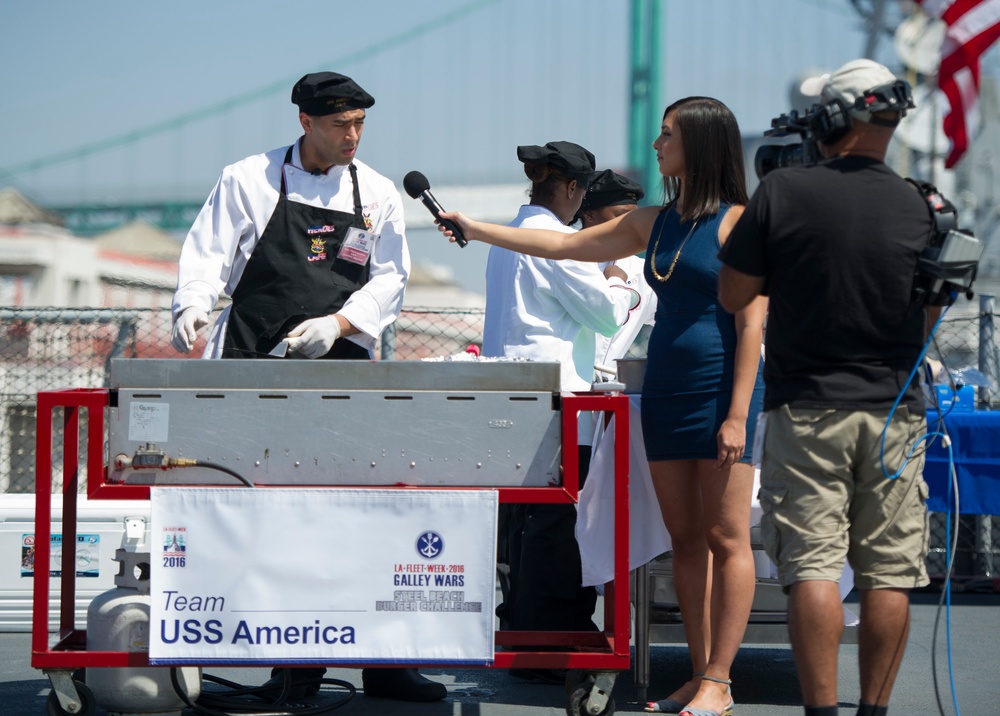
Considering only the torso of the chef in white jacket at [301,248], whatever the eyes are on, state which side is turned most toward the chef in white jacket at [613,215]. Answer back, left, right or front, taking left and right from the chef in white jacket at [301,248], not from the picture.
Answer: left

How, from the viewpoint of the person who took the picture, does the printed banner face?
facing the viewer

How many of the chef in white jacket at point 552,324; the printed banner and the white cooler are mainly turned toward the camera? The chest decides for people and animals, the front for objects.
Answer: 2

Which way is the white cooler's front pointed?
toward the camera

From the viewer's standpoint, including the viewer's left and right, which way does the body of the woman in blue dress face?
facing the viewer and to the left of the viewer

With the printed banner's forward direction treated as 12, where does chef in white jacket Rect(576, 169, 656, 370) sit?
The chef in white jacket is roughly at 7 o'clock from the printed banner.

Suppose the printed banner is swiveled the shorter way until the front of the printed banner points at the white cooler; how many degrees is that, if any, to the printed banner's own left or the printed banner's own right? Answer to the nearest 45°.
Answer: approximately 135° to the printed banner's own right

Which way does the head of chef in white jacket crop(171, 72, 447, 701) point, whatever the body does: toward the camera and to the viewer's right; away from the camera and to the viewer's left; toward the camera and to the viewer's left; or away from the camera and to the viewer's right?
toward the camera and to the viewer's right

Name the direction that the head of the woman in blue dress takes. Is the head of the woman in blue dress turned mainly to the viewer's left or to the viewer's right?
to the viewer's left

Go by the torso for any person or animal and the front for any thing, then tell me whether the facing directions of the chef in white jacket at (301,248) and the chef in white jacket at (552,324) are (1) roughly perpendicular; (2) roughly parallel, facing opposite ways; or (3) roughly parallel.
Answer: roughly perpendicular

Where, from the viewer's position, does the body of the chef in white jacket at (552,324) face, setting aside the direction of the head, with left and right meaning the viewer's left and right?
facing away from the viewer and to the right of the viewer

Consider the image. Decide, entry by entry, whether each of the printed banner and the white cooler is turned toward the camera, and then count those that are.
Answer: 2

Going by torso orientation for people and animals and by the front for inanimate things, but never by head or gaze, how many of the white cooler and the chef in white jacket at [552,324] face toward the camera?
1

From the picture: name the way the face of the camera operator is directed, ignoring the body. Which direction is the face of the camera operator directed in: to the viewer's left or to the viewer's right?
to the viewer's left

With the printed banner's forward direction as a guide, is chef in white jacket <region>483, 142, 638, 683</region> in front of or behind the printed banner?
behind
